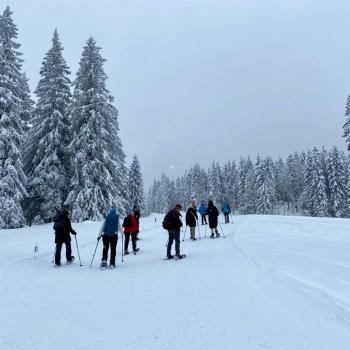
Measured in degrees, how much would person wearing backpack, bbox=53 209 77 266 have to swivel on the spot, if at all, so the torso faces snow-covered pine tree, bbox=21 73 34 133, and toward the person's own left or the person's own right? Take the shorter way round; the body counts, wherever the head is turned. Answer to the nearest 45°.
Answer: approximately 45° to the person's own left

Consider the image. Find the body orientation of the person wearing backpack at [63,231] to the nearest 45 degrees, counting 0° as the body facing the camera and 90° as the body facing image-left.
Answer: approximately 225°

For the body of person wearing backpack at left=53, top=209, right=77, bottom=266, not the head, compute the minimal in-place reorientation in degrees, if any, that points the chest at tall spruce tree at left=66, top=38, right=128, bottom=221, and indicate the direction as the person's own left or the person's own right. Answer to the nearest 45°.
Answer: approximately 45° to the person's own left

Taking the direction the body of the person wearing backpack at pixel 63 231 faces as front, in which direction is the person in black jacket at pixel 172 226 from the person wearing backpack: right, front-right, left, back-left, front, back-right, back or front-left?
front-right

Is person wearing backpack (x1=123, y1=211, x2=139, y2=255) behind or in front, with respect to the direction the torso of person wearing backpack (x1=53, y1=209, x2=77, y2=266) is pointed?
in front

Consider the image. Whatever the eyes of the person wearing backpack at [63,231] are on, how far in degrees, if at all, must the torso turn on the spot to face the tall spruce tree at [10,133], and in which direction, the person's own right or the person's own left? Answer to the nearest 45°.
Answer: approximately 45° to the person's own left

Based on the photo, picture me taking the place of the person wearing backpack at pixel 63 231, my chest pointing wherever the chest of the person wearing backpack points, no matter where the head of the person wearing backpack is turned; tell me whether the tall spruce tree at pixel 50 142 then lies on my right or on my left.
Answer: on my left
